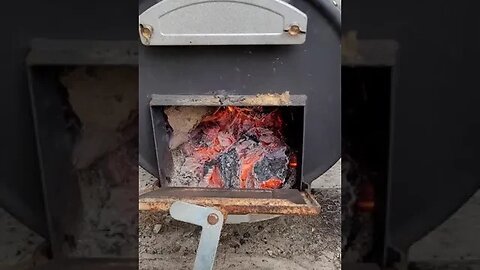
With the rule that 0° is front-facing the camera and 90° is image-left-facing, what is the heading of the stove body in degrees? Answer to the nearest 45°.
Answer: approximately 0°
